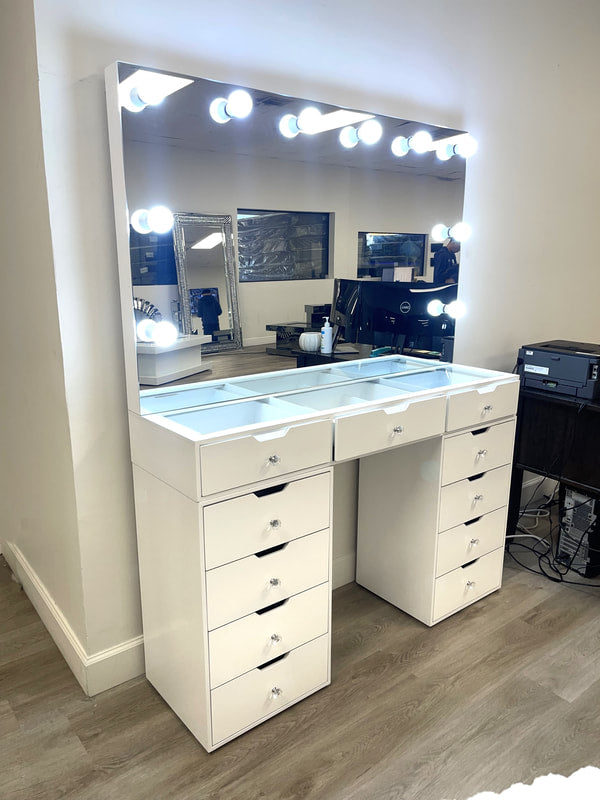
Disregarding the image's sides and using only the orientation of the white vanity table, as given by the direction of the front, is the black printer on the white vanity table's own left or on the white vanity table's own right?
on the white vanity table's own left

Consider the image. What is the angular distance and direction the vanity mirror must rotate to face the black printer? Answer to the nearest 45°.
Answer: approximately 45° to its left
